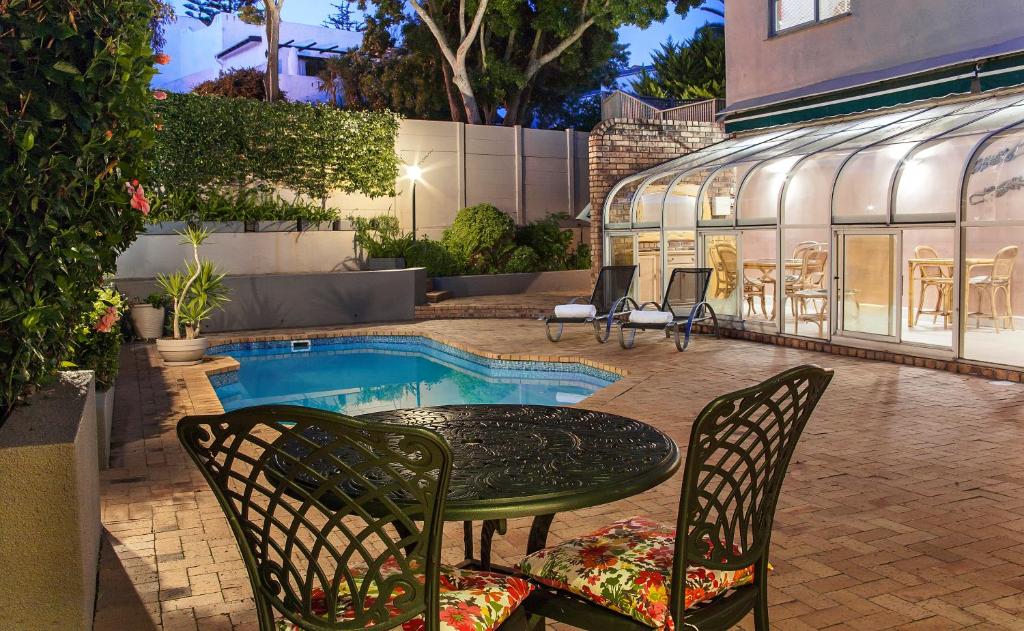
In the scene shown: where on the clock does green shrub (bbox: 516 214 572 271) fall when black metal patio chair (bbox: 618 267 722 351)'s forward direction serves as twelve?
The green shrub is roughly at 4 o'clock from the black metal patio chair.

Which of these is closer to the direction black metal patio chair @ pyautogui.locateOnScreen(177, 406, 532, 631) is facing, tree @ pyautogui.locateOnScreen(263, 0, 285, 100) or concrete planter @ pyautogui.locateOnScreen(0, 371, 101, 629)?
the tree

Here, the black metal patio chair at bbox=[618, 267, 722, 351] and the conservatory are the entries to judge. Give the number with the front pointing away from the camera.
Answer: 0

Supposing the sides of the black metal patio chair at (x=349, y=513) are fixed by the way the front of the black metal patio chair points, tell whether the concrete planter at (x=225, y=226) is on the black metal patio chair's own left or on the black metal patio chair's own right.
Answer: on the black metal patio chair's own left

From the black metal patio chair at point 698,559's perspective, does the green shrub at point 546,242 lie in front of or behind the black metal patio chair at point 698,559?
in front

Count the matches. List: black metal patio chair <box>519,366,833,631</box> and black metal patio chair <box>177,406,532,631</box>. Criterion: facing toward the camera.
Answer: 0

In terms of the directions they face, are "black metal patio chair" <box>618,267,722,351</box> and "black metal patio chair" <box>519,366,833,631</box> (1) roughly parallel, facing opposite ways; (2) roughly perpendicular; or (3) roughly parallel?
roughly perpendicular

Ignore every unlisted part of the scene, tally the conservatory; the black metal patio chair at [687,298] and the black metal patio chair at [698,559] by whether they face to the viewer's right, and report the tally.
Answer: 0

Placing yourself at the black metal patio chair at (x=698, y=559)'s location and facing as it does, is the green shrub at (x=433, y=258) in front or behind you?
in front

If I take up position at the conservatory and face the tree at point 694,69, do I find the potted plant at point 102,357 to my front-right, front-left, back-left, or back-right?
back-left

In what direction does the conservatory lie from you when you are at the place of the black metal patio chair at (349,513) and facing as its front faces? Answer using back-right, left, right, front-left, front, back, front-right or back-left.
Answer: front

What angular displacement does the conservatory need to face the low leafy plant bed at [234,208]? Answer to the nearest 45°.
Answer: approximately 45° to its right

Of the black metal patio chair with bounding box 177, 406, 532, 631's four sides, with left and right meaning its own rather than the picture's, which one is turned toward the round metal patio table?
front

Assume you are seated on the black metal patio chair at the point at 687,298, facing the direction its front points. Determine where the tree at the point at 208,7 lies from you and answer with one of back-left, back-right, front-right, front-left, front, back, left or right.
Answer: right

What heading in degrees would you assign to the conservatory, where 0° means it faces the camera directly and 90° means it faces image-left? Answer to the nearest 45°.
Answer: approximately 45°

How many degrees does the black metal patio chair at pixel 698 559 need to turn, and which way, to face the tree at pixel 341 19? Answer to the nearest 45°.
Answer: approximately 45° to its right

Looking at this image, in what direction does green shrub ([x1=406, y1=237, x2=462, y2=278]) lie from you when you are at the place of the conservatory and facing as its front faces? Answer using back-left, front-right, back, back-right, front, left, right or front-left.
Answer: right

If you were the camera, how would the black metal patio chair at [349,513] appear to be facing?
facing away from the viewer and to the right of the viewer

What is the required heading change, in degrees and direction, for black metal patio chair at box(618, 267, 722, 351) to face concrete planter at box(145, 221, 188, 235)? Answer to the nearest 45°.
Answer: approximately 45° to its right

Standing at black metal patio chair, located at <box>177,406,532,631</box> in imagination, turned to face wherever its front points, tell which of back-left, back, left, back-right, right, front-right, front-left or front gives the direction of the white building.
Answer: front-left
